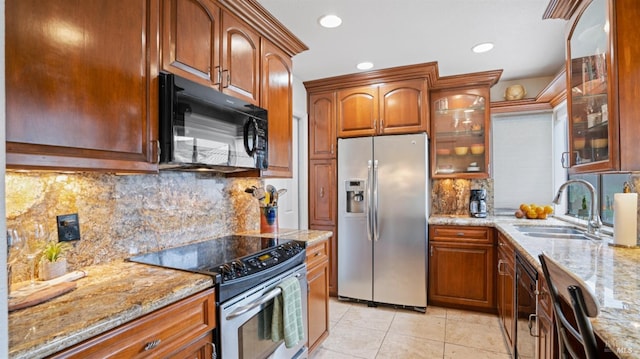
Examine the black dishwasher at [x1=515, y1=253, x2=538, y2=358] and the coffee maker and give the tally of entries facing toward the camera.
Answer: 1

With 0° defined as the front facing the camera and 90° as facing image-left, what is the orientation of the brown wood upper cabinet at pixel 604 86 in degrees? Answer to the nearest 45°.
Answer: approximately 45°

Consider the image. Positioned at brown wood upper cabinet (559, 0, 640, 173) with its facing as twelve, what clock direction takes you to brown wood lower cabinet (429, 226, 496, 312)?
The brown wood lower cabinet is roughly at 3 o'clock from the brown wood upper cabinet.

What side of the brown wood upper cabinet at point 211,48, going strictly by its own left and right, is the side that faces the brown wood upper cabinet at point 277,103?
left

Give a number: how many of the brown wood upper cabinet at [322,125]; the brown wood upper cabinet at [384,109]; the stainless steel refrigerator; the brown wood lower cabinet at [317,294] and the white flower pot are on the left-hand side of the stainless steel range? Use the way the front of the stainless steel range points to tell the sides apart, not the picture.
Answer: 4

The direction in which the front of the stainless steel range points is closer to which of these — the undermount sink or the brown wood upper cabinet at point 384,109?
the undermount sink

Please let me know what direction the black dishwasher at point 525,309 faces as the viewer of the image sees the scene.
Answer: facing to the left of the viewer

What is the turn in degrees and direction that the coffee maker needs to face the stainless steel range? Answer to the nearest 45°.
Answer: approximately 45° to its right

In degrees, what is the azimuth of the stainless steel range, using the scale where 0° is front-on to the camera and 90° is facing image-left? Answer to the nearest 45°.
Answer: approximately 315°
